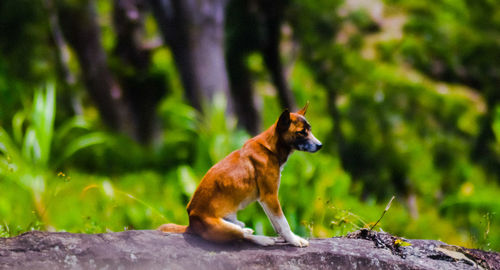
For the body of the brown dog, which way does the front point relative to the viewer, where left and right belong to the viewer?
facing to the right of the viewer
